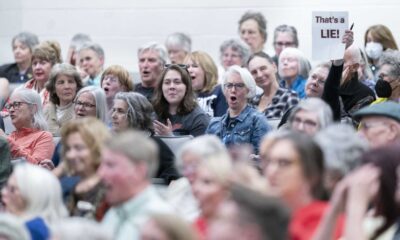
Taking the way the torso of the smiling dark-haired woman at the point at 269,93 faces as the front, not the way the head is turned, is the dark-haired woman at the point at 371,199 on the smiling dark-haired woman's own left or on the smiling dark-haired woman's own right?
on the smiling dark-haired woman's own left

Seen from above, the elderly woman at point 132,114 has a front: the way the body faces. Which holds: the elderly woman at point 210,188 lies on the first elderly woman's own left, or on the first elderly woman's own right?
on the first elderly woman's own left

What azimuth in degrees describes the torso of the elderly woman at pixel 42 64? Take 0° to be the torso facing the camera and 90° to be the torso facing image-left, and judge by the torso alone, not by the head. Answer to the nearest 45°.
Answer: approximately 45°

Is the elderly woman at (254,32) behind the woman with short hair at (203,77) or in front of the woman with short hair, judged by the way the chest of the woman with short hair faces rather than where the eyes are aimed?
behind

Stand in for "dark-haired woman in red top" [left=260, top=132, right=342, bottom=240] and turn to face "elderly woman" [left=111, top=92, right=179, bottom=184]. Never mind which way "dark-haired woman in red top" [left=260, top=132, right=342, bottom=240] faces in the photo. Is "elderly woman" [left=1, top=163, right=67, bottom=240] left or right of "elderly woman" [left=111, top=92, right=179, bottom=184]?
left
